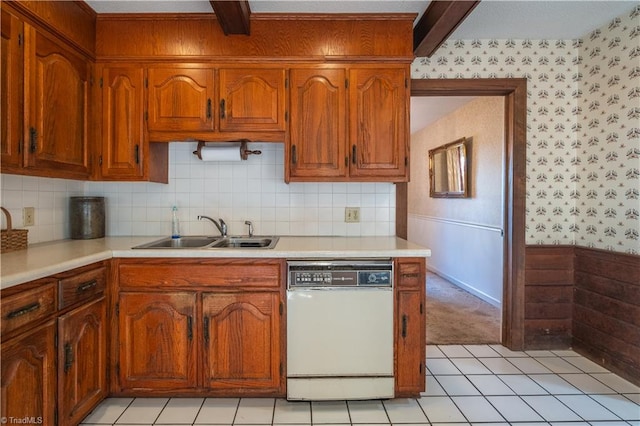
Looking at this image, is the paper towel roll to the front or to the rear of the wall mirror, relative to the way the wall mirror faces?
to the front

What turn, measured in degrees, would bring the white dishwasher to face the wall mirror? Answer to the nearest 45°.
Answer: approximately 135° to its left

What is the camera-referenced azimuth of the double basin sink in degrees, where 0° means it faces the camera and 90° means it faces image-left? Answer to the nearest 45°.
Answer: approximately 0°

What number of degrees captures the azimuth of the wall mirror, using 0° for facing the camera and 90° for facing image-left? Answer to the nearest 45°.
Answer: approximately 45°

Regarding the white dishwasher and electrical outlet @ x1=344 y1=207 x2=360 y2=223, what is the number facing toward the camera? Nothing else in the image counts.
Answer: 2

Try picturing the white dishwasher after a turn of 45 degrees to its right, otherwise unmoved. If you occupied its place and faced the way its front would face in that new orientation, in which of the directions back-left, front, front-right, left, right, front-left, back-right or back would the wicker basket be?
front-right

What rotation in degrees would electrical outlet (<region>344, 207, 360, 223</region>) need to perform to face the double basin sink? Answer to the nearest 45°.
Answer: approximately 90° to its right

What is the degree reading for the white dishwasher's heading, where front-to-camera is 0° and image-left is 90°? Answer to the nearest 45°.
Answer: approximately 0°

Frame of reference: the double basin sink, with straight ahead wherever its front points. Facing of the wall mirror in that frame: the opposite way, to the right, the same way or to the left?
to the right
